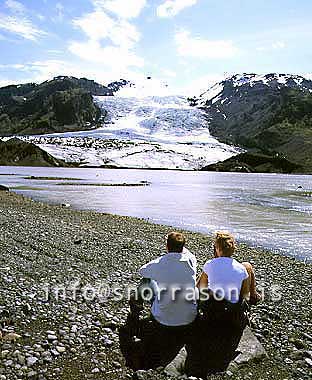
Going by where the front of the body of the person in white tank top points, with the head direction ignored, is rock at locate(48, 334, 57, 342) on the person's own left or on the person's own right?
on the person's own left

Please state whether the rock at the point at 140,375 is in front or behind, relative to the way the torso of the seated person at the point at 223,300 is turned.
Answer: behind

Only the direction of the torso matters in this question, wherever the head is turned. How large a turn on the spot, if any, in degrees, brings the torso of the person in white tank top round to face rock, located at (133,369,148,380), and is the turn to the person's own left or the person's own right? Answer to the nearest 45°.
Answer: approximately 135° to the person's own left

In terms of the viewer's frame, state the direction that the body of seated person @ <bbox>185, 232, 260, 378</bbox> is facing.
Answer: away from the camera

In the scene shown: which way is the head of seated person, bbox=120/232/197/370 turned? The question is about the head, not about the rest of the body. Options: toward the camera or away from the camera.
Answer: away from the camera

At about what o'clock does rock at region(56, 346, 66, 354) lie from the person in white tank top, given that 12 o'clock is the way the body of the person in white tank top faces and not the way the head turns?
The rock is roughly at 8 o'clock from the person in white tank top.

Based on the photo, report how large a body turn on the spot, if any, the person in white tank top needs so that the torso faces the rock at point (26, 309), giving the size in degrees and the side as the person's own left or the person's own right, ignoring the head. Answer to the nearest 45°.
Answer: approximately 90° to the person's own left

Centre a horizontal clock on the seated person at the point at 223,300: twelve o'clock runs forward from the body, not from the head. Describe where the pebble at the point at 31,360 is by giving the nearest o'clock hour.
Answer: The pebble is roughly at 8 o'clock from the seated person.
